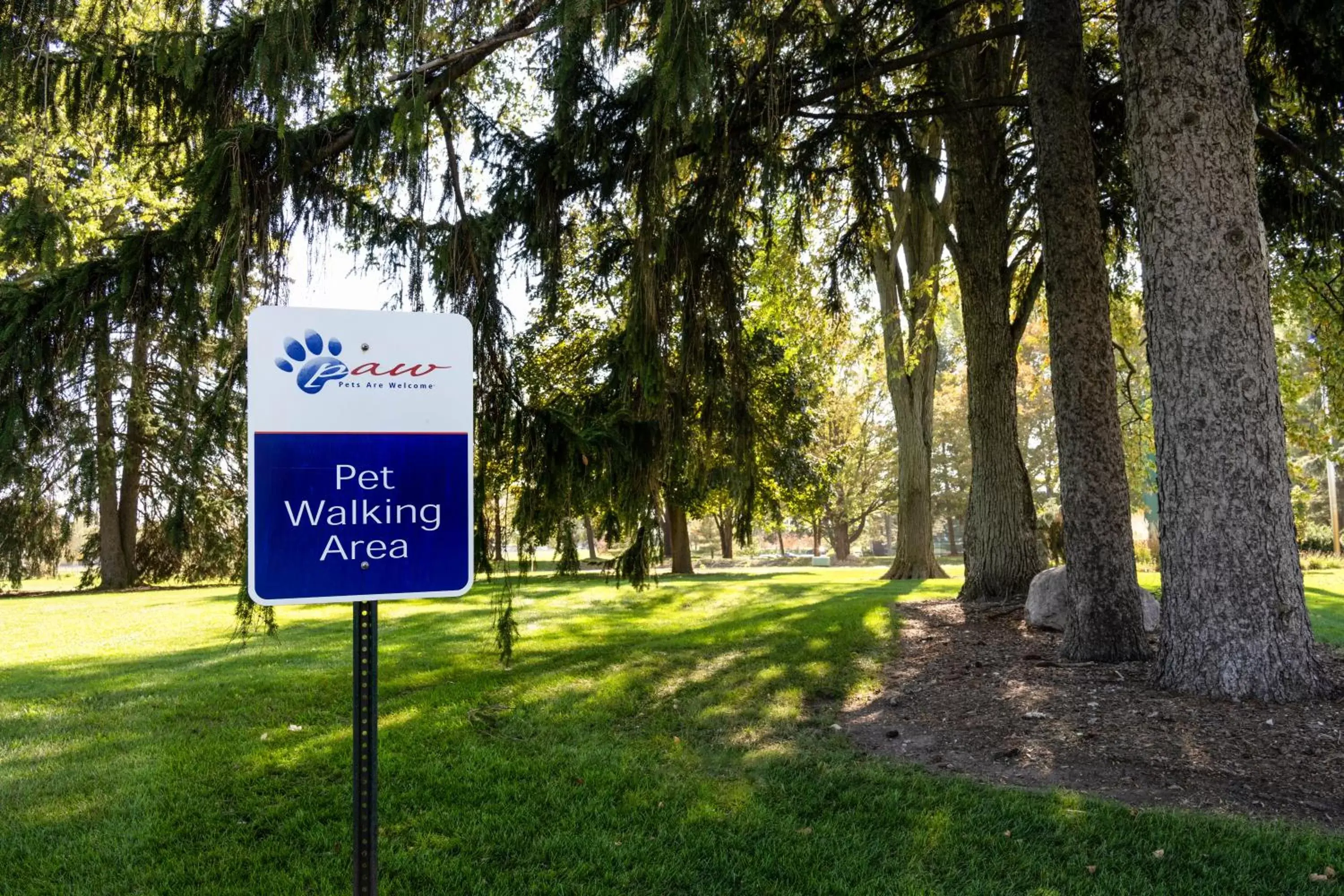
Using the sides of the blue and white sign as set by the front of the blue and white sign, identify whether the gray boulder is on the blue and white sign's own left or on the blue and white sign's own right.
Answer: on the blue and white sign's own left

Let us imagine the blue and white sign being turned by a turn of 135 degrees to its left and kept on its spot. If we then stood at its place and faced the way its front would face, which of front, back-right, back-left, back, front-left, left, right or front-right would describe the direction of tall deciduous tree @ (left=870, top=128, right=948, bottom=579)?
front

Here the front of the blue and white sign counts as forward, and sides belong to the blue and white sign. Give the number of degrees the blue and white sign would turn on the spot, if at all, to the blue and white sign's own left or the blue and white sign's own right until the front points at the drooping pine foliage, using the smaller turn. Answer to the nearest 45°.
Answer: approximately 180°

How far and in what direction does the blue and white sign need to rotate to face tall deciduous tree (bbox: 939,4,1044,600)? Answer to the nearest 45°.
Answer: approximately 135° to its left

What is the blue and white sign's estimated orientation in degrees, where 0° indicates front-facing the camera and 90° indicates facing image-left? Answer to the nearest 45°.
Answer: approximately 0°
